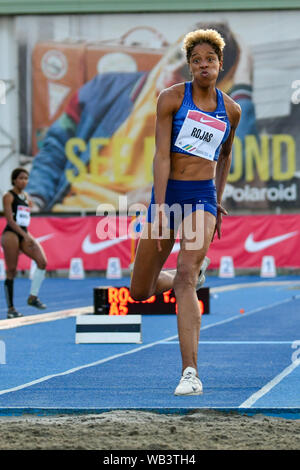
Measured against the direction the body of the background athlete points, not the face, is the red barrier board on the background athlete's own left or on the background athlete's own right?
on the background athlete's own left

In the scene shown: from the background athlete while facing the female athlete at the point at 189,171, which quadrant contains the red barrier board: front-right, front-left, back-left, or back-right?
back-left

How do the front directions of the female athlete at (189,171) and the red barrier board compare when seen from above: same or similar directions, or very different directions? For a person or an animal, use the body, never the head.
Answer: same or similar directions

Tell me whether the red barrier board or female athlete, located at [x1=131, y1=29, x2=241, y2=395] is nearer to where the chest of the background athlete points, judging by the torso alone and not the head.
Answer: the female athlete

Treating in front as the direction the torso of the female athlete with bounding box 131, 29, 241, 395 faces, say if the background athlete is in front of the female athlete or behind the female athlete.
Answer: behind

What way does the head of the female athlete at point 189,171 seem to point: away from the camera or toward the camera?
toward the camera

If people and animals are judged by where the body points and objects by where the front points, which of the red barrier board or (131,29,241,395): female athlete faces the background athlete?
the red barrier board

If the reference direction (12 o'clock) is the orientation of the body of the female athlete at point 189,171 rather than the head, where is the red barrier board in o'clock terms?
The red barrier board is roughly at 6 o'clock from the female athlete.

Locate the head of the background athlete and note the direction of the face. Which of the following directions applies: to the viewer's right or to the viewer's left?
to the viewer's right

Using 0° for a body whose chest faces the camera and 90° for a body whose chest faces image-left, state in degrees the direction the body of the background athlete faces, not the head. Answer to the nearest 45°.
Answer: approximately 315°

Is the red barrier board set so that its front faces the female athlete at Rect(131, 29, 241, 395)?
yes

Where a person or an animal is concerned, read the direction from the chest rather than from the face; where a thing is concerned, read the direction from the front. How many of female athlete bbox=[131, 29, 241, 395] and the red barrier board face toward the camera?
2

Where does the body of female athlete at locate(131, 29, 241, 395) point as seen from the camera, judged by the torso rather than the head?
toward the camera

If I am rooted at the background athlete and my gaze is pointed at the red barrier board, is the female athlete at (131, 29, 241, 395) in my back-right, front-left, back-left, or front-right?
back-right

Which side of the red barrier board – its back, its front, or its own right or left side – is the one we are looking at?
front
